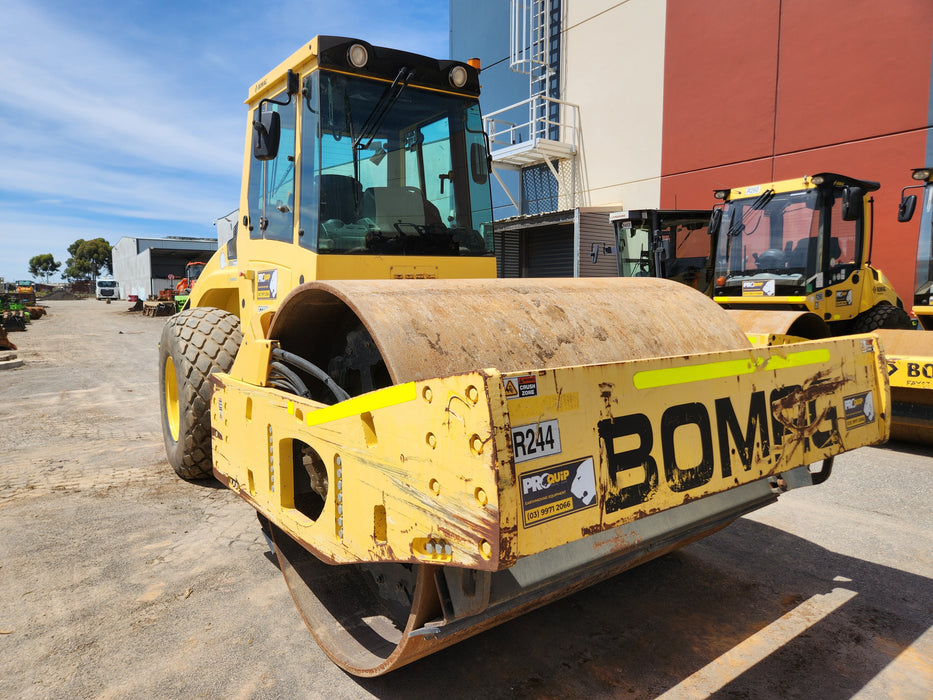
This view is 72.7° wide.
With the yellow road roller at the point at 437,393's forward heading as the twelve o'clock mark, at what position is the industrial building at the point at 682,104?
The industrial building is roughly at 8 o'clock from the yellow road roller.

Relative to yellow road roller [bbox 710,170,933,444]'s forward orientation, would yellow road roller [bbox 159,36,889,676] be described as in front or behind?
in front

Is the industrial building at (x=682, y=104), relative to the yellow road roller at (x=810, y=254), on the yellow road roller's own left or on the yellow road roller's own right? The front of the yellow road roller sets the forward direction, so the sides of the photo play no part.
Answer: on the yellow road roller's own right

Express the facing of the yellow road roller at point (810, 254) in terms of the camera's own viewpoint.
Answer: facing the viewer and to the left of the viewer

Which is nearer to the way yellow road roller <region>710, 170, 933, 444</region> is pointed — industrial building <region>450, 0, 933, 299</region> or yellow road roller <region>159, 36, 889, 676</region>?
the yellow road roller <region>159, 36, 889, 676</region>

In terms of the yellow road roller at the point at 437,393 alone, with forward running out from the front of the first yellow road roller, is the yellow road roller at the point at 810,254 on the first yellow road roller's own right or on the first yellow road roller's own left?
on the first yellow road roller's own left

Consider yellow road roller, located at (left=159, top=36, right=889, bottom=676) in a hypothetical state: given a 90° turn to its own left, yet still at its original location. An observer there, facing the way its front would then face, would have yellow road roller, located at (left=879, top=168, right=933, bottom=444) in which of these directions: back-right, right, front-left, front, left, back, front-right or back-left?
front

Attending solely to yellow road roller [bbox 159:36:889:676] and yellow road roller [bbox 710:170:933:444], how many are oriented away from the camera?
0

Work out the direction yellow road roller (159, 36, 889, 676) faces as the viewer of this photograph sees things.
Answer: facing the viewer and to the right of the viewer

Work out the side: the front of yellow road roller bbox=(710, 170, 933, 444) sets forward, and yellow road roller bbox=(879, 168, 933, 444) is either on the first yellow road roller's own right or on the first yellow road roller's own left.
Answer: on the first yellow road roller's own left
